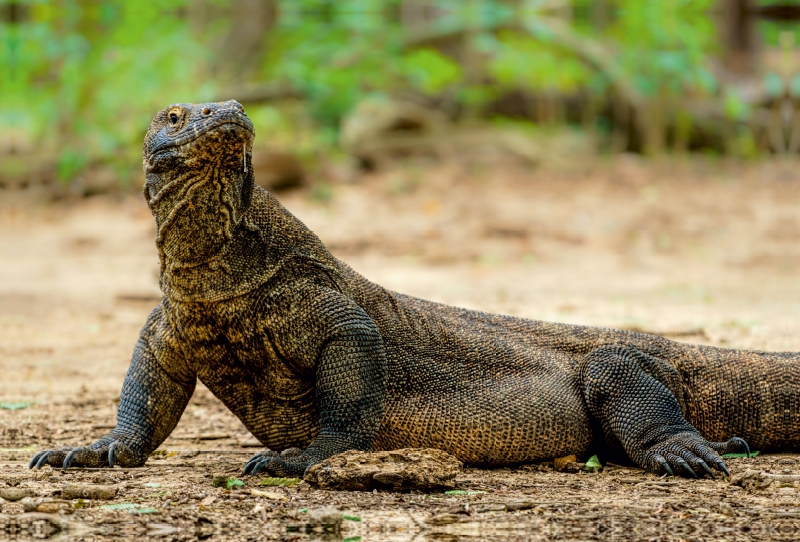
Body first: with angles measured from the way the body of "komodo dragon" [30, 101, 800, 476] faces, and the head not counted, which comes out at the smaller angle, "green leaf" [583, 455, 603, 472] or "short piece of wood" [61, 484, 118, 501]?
the short piece of wood

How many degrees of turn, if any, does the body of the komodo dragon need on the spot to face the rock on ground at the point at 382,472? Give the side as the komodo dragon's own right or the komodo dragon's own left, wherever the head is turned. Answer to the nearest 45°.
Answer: approximately 45° to the komodo dragon's own left

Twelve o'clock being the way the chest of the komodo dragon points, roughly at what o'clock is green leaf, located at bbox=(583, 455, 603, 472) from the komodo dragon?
The green leaf is roughly at 7 o'clock from the komodo dragon.

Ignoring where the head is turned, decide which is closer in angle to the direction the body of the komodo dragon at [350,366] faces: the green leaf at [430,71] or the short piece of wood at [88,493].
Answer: the short piece of wood

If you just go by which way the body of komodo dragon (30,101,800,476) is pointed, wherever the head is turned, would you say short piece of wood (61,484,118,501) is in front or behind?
in front

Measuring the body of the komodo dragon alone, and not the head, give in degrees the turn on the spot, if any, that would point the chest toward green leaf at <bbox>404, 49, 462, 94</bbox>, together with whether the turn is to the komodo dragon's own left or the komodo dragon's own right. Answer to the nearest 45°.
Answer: approximately 135° to the komodo dragon's own right

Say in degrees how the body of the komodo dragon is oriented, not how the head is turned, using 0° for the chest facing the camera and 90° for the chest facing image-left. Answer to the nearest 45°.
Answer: approximately 45°

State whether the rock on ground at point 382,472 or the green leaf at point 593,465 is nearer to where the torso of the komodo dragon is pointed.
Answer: the rock on ground
